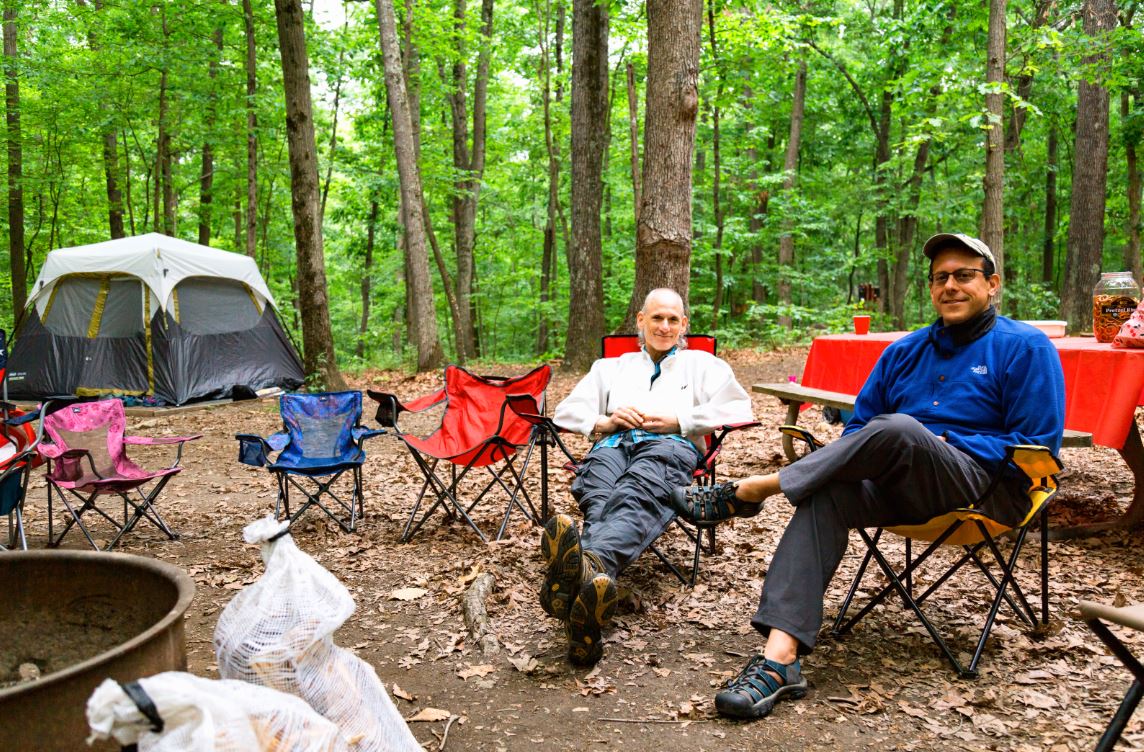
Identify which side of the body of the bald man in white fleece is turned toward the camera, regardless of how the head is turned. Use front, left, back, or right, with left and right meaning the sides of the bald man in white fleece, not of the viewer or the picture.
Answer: front

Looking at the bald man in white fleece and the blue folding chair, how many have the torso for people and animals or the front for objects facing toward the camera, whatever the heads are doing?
2

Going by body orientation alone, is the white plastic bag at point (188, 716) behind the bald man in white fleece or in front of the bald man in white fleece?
in front

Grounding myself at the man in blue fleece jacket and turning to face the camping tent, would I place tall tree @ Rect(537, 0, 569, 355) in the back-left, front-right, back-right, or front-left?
front-right

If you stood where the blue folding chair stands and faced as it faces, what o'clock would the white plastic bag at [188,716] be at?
The white plastic bag is roughly at 12 o'clock from the blue folding chair.

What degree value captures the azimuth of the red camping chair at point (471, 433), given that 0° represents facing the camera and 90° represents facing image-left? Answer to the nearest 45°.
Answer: approximately 45°

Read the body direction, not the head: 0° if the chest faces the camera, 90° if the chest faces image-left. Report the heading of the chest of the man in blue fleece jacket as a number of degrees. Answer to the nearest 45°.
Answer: approximately 45°

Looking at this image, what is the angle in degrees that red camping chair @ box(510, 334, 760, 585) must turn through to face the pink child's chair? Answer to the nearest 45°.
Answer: approximately 90° to its right

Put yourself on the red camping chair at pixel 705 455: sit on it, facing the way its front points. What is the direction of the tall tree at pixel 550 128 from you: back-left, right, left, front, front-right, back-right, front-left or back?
back

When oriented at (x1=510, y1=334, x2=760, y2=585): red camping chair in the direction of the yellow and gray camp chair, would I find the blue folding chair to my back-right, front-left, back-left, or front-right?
back-right

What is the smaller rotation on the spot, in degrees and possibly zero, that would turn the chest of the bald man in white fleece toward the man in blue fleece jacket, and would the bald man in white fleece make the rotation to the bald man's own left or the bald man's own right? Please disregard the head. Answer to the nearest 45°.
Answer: approximately 45° to the bald man's own left

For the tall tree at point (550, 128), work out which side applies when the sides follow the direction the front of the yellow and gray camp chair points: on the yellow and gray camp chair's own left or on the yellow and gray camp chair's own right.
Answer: on the yellow and gray camp chair's own right

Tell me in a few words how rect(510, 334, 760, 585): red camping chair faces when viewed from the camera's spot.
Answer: facing the viewer

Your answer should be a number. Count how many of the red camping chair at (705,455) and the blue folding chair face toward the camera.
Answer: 2

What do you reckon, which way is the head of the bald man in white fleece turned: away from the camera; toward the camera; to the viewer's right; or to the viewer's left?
toward the camera

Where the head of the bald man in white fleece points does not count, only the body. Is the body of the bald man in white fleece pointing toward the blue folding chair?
no

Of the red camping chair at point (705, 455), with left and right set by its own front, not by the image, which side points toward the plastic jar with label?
left

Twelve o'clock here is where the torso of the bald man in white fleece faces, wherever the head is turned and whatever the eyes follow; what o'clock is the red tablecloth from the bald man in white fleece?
The red tablecloth is roughly at 9 o'clock from the bald man in white fleece.
